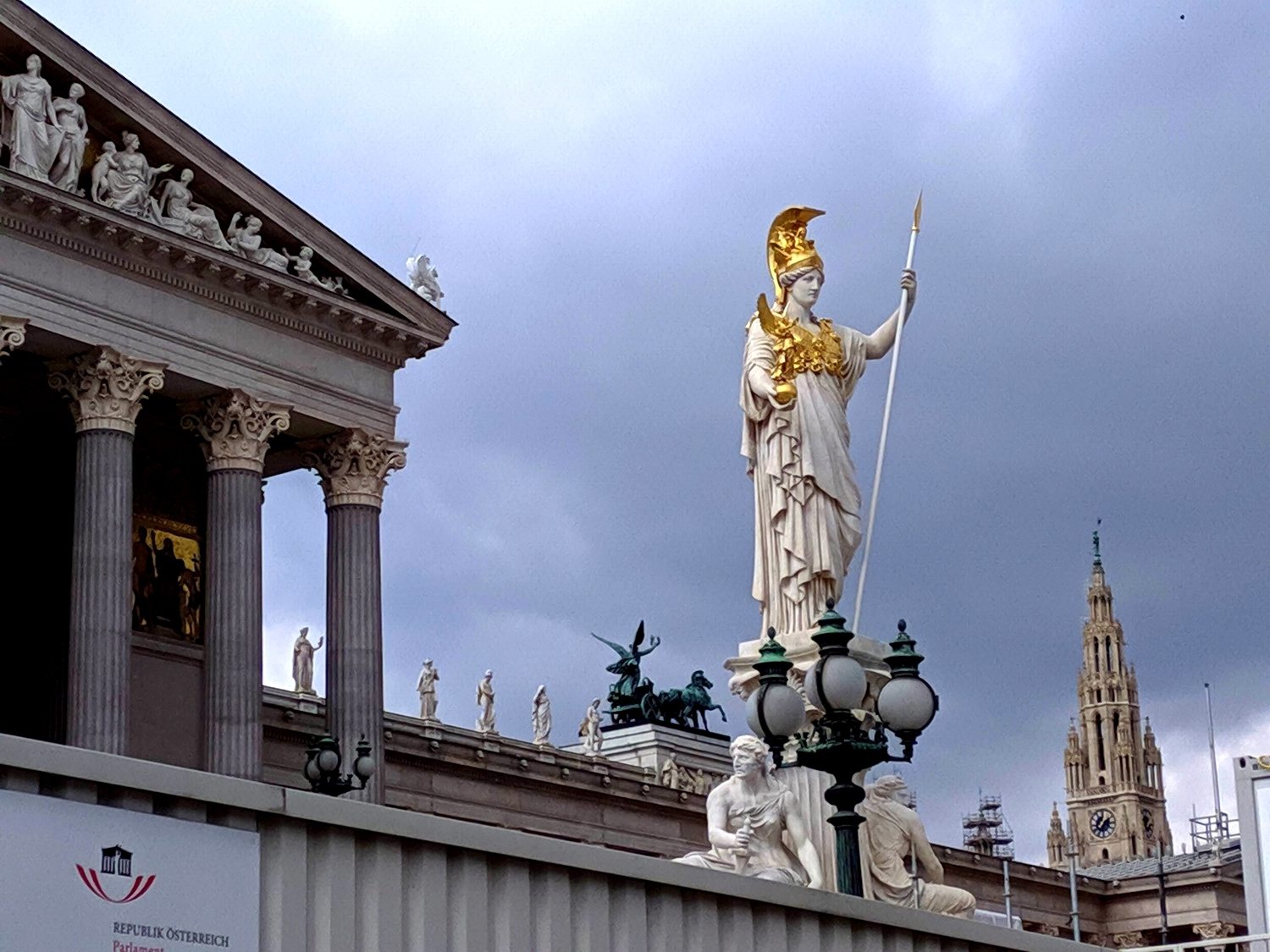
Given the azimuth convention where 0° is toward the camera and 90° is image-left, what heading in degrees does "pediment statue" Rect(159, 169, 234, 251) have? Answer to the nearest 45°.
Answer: approximately 315°

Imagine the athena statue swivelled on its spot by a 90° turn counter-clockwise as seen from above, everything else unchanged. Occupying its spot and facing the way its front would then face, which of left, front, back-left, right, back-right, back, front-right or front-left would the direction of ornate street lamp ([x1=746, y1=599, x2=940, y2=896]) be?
back-right

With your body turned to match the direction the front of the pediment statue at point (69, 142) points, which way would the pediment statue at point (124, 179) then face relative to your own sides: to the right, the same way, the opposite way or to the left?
the same way

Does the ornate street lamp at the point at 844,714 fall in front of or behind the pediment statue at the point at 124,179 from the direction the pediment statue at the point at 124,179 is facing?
in front

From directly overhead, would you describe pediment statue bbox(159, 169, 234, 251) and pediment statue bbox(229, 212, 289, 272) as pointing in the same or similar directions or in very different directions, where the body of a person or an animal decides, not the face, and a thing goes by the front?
same or similar directions

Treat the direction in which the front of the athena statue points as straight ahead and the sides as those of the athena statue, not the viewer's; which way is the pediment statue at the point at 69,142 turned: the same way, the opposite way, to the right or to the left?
the same way

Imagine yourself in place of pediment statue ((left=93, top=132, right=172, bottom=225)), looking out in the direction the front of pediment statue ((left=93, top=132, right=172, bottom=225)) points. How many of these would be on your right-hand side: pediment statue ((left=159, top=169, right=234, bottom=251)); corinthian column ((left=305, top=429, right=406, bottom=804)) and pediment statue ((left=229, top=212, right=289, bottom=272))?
0

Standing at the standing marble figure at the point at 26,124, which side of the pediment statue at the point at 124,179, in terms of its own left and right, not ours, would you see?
right

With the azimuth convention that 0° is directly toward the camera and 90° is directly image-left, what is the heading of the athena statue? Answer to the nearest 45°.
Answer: approximately 315°

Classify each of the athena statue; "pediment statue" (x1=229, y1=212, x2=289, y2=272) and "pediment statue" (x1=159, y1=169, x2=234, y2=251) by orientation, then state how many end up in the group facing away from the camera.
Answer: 0

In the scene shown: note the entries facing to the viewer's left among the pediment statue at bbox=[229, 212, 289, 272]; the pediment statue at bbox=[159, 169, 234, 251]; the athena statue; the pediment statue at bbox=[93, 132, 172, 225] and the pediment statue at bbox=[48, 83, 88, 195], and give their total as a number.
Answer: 0

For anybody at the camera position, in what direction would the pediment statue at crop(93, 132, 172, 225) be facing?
facing the viewer and to the right of the viewer

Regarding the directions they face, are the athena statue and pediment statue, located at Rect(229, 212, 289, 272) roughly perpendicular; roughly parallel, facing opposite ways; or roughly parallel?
roughly parallel

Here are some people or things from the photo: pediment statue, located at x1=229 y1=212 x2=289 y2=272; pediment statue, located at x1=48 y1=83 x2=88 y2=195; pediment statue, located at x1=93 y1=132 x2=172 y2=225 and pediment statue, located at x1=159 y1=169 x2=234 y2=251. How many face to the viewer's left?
0

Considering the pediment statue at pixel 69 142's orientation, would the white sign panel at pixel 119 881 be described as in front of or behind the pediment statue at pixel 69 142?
in front

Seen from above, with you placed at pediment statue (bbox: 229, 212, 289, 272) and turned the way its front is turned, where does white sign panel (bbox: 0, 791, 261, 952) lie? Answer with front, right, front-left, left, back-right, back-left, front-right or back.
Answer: front-right

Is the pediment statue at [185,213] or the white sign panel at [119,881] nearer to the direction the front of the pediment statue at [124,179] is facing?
the white sign panel

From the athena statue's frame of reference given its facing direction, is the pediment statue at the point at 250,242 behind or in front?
behind

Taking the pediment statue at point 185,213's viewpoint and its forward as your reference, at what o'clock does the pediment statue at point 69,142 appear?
the pediment statue at point 69,142 is roughly at 3 o'clock from the pediment statue at point 185,213.
